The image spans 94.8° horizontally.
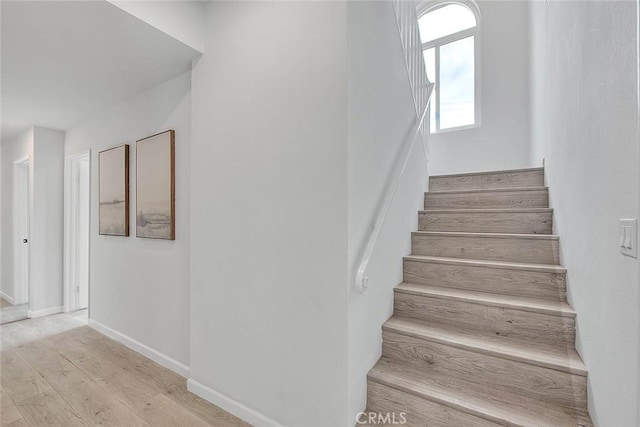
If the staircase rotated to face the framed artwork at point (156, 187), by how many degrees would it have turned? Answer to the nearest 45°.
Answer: approximately 90° to its right

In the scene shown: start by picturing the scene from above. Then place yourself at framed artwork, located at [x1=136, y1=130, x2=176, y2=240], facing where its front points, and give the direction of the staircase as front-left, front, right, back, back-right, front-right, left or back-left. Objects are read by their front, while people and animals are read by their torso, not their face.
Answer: left

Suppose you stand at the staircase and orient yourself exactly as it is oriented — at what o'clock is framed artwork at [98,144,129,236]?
The framed artwork is roughly at 3 o'clock from the staircase.

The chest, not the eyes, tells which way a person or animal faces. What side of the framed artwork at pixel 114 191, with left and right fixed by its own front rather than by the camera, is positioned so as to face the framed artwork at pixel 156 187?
left

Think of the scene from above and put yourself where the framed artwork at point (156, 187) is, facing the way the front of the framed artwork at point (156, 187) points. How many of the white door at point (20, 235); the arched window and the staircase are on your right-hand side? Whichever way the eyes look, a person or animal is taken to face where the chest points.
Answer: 1

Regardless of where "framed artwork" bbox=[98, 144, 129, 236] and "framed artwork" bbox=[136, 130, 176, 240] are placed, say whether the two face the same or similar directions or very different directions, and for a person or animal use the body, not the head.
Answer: same or similar directions

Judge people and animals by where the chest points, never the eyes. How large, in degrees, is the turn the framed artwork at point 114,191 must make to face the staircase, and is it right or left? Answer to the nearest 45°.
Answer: approximately 90° to its left

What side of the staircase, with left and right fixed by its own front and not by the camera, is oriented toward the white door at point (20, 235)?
right

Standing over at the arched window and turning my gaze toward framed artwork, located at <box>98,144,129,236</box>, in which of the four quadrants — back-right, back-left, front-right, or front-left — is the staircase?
front-left

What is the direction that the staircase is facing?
toward the camera
